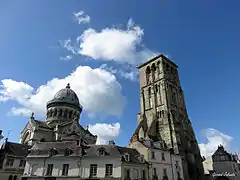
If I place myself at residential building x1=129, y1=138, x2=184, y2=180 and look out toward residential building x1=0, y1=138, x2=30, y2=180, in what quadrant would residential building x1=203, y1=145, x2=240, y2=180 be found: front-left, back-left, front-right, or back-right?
back-right

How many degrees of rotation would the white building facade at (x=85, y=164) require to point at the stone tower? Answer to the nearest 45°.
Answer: approximately 135° to its left

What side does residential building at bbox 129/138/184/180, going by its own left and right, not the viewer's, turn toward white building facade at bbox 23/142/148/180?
right

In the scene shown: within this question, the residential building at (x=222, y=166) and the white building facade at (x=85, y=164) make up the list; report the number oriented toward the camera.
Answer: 2

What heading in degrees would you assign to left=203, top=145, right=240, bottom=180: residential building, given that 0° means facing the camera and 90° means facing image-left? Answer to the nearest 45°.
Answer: approximately 0°

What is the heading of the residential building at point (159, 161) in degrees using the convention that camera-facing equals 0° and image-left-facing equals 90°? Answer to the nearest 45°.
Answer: approximately 315°

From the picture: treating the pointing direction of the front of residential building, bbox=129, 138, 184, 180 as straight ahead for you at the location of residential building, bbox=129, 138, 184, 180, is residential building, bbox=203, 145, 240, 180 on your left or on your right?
on your left

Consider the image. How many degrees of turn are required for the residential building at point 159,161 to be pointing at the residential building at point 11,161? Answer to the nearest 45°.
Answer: approximately 135° to its right

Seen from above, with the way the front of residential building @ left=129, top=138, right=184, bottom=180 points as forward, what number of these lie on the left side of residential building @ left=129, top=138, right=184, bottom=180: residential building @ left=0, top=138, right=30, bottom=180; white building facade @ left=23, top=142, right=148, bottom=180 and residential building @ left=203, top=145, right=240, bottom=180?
1
